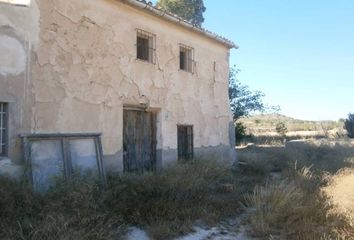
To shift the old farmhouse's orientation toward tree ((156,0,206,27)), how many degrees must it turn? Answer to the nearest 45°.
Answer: approximately 135° to its left

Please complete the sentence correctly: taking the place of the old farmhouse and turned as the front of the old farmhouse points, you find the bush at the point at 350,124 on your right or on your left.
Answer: on your left

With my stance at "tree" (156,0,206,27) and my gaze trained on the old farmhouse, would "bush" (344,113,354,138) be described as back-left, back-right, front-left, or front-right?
back-left

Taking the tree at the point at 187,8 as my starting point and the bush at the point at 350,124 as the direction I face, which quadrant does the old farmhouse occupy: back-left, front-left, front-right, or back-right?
back-right

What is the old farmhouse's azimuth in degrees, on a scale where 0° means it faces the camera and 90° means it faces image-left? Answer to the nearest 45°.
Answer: approximately 315°
